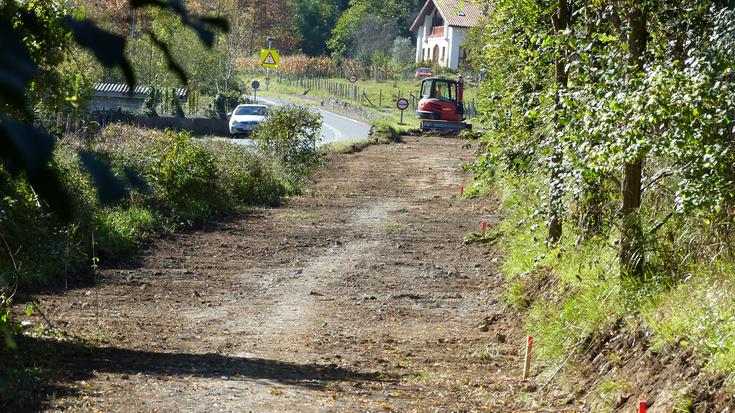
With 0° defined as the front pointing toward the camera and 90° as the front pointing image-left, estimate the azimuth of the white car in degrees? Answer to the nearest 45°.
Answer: approximately 45°

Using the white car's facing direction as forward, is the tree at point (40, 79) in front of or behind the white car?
in front

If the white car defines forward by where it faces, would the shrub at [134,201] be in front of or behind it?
in front
